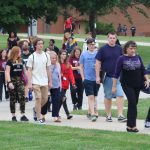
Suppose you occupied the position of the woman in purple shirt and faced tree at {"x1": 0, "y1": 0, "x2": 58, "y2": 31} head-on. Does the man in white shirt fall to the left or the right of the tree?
left

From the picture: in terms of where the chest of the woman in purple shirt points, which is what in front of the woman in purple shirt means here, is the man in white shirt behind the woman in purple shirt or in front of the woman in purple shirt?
behind

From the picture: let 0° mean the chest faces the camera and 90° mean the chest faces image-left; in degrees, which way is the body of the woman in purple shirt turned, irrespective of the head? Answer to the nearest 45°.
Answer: approximately 315°
